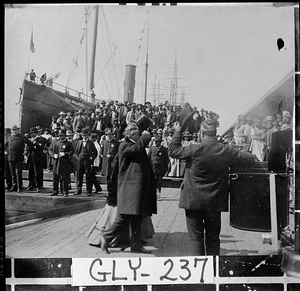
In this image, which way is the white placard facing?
toward the camera

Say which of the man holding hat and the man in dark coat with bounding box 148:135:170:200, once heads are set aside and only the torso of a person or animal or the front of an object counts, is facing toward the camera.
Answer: the man in dark coat

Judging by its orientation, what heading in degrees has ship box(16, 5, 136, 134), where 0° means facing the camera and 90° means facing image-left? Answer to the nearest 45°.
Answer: approximately 45°

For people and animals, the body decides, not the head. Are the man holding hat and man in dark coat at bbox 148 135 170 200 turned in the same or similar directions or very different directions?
very different directions

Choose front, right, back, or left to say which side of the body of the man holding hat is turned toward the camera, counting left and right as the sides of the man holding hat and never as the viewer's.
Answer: back

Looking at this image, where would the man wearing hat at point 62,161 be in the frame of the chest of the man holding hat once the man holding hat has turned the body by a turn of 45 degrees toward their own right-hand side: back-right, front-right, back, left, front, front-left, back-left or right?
back-left

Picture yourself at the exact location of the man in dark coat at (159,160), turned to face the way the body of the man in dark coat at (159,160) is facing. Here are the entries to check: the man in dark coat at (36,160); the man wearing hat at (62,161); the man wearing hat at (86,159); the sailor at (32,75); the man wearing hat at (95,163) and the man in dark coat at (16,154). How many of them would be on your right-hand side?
6

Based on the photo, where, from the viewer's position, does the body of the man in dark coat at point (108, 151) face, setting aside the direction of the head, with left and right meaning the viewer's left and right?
facing the viewer

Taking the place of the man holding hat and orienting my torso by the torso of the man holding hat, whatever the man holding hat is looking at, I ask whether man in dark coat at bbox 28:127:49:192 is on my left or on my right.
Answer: on my left
